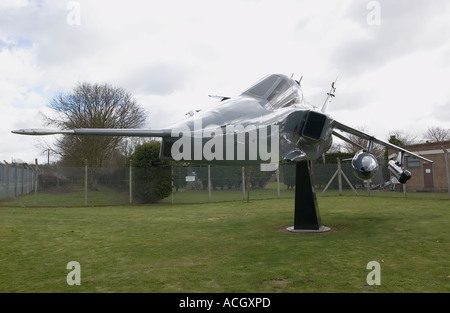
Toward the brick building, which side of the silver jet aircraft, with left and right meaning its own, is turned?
back

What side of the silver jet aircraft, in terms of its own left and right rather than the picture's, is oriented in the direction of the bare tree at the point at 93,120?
right

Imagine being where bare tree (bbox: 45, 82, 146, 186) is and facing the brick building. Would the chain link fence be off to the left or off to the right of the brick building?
right

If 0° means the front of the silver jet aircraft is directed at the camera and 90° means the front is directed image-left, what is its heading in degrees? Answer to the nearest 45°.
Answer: approximately 45°

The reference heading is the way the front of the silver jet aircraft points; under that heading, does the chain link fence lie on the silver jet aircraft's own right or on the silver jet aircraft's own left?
on the silver jet aircraft's own right
